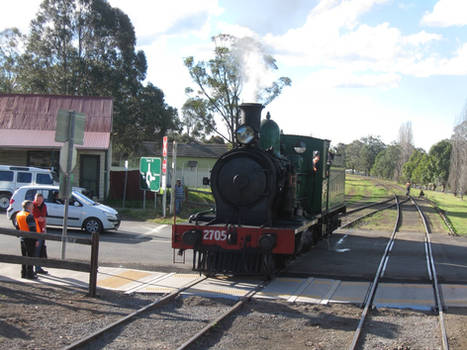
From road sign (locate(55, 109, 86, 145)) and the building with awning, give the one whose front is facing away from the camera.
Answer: the road sign

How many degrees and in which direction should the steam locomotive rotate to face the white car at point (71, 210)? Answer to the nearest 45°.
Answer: approximately 90° to its right

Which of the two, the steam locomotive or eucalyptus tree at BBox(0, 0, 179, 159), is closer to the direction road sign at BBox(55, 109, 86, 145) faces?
the eucalyptus tree

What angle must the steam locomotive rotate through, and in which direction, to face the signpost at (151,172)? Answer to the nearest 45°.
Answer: approximately 135° to its right

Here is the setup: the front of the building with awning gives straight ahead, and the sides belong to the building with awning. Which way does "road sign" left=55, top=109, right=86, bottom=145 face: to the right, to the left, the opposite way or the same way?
the opposite way

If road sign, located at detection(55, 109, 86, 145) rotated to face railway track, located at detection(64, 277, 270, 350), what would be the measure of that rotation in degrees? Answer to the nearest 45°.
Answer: approximately 180°

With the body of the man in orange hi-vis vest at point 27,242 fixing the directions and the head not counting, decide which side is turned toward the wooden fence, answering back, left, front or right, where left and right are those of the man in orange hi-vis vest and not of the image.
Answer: right

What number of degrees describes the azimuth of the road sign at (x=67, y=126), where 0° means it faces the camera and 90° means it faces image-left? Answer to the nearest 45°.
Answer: approximately 180°

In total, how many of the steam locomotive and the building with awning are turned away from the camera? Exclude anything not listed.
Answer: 0

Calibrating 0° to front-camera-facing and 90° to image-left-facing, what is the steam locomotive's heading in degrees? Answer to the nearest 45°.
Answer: approximately 45°
